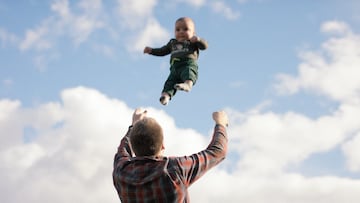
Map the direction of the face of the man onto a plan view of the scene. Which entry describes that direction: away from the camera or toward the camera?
away from the camera

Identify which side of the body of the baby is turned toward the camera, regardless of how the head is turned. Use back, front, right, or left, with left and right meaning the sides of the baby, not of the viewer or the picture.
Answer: front
